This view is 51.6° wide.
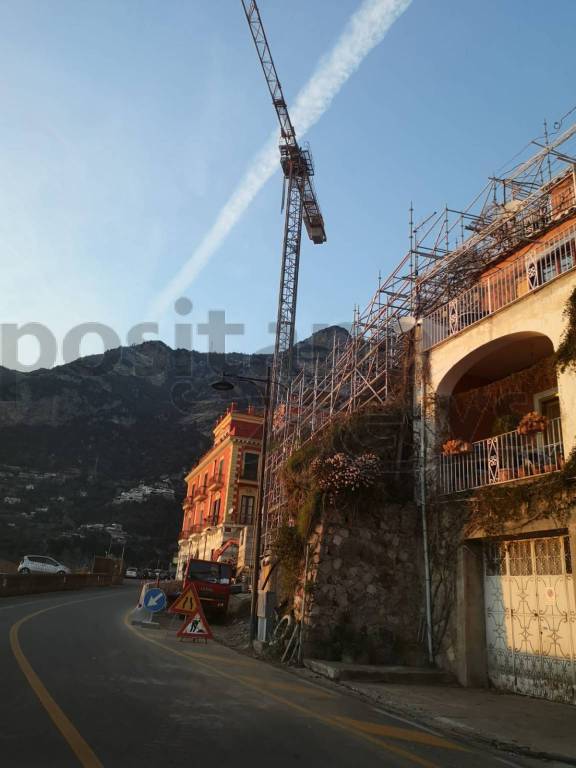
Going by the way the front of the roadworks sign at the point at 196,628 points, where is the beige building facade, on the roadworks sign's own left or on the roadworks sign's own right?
on the roadworks sign's own left

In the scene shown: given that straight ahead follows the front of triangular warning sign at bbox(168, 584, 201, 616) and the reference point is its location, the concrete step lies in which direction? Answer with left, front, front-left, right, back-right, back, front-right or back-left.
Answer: front-left

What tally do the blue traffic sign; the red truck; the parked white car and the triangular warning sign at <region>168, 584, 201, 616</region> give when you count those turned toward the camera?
3

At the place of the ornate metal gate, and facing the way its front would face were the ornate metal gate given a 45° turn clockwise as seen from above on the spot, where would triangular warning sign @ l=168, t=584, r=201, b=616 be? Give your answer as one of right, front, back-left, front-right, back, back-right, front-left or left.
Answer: front

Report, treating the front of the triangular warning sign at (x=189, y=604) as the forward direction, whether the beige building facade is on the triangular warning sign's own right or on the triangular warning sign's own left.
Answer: on the triangular warning sign's own left

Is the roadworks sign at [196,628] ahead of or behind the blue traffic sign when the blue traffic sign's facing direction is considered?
ahead

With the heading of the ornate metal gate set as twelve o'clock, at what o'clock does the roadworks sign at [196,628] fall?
The roadworks sign is roughly at 2 o'clock from the ornate metal gate.

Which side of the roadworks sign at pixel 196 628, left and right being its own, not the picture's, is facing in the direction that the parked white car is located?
back

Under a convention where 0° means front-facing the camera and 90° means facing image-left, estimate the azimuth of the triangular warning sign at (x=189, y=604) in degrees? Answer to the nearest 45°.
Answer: approximately 0°

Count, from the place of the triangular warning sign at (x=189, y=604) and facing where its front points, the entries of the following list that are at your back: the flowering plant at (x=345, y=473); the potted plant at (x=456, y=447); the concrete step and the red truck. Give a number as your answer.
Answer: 1

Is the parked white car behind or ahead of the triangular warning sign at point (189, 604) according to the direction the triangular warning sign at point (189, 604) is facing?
behind
